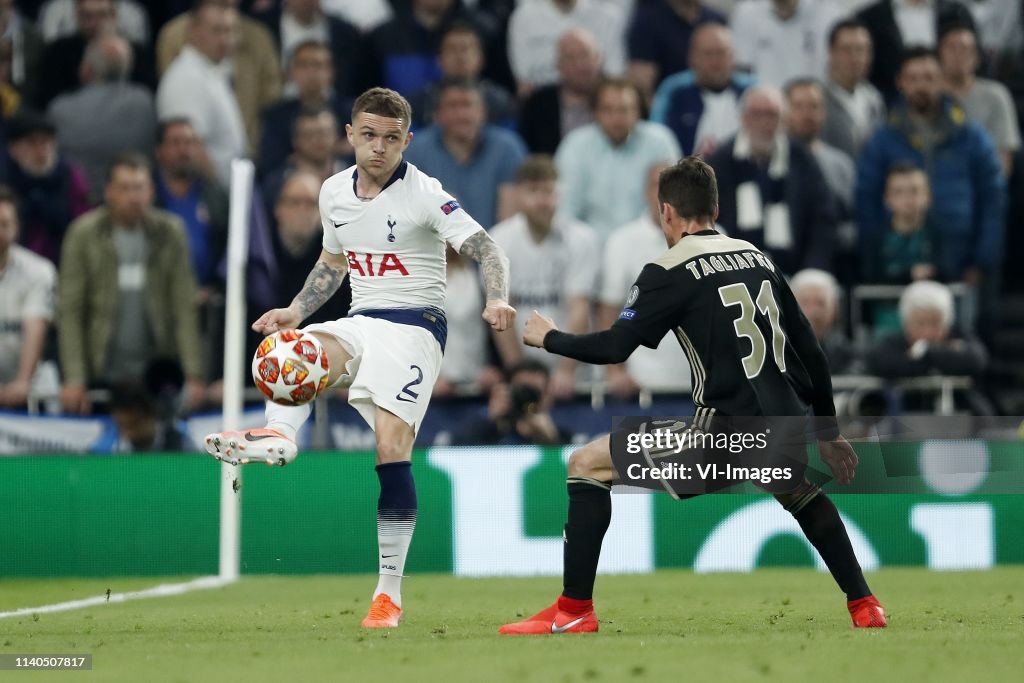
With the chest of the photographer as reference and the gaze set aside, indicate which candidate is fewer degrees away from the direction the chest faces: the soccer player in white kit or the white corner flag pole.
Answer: the soccer player in white kit

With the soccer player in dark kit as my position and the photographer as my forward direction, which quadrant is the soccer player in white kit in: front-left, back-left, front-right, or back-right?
front-left

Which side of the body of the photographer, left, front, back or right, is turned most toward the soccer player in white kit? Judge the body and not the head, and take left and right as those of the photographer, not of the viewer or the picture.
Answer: front

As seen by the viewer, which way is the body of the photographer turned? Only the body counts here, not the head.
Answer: toward the camera

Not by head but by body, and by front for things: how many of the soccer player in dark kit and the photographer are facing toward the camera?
1

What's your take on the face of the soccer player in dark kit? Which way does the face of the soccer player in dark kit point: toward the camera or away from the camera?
away from the camera

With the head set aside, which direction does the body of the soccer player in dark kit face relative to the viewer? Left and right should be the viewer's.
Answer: facing away from the viewer and to the left of the viewer

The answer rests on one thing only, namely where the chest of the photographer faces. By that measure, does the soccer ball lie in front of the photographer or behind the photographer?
in front

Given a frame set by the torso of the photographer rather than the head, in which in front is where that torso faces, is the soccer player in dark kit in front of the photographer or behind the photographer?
in front
